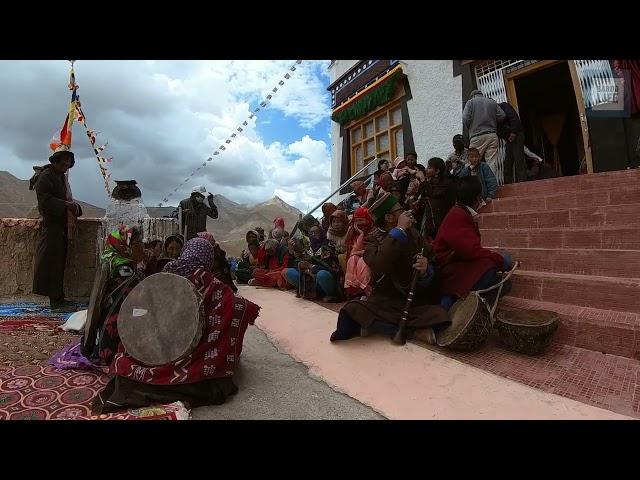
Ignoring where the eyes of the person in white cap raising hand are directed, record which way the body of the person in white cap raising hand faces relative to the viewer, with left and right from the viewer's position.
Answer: facing the viewer and to the right of the viewer

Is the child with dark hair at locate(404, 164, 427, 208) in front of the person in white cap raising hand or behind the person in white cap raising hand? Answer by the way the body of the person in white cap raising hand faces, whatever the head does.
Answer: in front

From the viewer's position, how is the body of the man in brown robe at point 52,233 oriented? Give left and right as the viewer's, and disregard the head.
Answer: facing to the right of the viewer

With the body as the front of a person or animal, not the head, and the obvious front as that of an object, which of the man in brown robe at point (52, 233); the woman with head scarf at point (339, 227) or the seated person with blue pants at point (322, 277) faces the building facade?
the man in brown robe

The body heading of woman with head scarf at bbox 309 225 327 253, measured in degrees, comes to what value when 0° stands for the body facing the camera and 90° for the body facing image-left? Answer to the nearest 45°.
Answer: approximately 45°

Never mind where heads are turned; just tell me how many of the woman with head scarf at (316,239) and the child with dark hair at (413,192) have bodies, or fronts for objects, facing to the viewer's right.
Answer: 0

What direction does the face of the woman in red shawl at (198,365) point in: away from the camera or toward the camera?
away from the camera

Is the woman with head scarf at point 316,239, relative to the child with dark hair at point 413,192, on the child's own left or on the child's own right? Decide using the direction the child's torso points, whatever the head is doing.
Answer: on the child's own right

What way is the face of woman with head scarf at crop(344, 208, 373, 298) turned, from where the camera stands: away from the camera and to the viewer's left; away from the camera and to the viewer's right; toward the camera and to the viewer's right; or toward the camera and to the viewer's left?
toward the camera and to the viewer's left

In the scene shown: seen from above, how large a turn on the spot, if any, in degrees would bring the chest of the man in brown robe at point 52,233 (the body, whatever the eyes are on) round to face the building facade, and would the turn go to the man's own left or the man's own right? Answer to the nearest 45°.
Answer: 0° — they already face it

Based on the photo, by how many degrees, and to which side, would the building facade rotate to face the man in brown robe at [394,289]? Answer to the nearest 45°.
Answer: approximately 45° to its left
